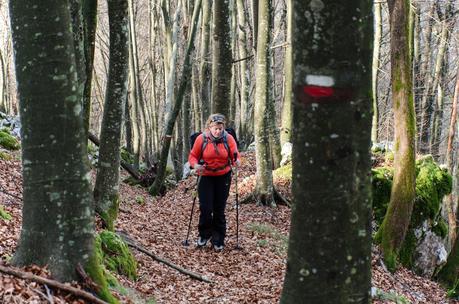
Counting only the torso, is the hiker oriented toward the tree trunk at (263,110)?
no

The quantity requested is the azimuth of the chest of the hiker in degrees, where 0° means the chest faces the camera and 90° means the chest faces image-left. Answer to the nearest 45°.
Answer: approximately 0°

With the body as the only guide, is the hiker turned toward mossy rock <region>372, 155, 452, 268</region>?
no

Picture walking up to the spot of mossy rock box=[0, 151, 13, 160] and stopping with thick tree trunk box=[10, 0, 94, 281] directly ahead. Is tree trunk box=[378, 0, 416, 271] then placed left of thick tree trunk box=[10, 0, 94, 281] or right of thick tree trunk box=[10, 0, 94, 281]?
left

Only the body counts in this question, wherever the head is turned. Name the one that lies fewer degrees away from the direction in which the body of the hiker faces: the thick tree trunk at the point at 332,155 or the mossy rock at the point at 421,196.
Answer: the thick tree trunk

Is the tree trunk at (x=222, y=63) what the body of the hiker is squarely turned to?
no

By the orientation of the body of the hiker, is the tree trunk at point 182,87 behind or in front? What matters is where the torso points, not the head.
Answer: behind

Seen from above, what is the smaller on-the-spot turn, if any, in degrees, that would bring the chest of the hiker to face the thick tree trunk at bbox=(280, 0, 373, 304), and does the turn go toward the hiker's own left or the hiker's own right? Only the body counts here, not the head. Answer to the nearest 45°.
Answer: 0° — they already face it

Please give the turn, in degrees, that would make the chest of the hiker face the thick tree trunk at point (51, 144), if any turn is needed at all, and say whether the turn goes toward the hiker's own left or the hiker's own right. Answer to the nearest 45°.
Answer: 0° — they already face it

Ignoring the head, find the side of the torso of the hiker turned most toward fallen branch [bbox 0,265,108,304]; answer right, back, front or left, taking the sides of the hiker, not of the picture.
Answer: front

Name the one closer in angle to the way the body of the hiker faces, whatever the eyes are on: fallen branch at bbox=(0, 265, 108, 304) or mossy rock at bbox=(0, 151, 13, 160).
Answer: the fallen branch

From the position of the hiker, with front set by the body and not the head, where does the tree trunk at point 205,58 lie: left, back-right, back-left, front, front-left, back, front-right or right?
back

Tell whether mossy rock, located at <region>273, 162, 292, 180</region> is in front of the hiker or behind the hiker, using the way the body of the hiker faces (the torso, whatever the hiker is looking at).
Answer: behind

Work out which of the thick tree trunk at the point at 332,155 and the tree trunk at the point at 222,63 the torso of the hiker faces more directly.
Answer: the thick tree trunk
